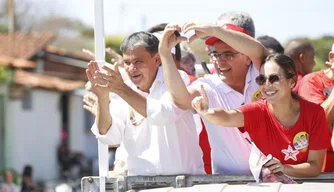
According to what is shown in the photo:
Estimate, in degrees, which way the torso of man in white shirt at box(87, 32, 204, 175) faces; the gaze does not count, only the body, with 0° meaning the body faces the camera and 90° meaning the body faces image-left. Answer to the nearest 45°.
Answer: approximately 45°

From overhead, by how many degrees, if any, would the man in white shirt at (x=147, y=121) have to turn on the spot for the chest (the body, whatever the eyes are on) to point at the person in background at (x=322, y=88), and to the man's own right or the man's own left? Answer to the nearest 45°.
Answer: approximately 135° to the man's own left

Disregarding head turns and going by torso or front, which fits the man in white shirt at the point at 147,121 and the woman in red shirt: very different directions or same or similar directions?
same or similar directions

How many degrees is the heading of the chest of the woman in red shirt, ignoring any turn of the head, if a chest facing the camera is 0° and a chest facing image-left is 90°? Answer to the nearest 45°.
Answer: approximately 45°

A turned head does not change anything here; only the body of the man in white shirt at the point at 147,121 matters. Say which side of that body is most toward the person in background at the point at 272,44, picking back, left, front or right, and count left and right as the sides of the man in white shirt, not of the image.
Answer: back

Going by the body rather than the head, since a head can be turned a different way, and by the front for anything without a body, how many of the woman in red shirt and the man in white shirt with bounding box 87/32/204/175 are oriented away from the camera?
0

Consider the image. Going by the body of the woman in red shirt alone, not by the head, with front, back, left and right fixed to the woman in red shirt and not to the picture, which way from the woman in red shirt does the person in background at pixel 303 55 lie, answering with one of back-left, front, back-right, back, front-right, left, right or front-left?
back-right

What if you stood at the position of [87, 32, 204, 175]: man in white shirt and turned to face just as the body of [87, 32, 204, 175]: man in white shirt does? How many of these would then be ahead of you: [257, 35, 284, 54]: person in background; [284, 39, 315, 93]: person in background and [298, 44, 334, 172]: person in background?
0

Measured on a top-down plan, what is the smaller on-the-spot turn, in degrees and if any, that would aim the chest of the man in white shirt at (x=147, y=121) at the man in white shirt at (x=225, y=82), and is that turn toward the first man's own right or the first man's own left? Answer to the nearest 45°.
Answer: approximately 135° to the first man's own left

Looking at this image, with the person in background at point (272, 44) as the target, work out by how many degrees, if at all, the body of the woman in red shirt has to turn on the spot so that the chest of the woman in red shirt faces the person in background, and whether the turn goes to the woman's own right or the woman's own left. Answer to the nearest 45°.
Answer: approximately 135° to the woman's own right

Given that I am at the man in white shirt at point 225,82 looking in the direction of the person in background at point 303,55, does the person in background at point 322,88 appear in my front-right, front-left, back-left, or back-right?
front-right

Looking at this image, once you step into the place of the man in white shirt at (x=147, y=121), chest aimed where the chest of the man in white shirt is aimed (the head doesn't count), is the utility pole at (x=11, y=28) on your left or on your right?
on your right

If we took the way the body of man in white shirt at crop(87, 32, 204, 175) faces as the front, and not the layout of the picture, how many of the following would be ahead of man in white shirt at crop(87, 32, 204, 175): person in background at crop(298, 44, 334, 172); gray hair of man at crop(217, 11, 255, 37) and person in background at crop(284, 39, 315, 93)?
0

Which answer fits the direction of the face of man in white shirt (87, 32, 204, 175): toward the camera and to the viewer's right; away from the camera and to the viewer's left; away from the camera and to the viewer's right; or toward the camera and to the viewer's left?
toward the camera and to the viewer's left

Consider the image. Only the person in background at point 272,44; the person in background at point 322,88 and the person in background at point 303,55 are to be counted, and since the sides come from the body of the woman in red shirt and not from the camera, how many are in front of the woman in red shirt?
0

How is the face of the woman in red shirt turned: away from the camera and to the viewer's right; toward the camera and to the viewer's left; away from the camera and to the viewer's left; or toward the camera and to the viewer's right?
toward the camera and to the viewer's left
